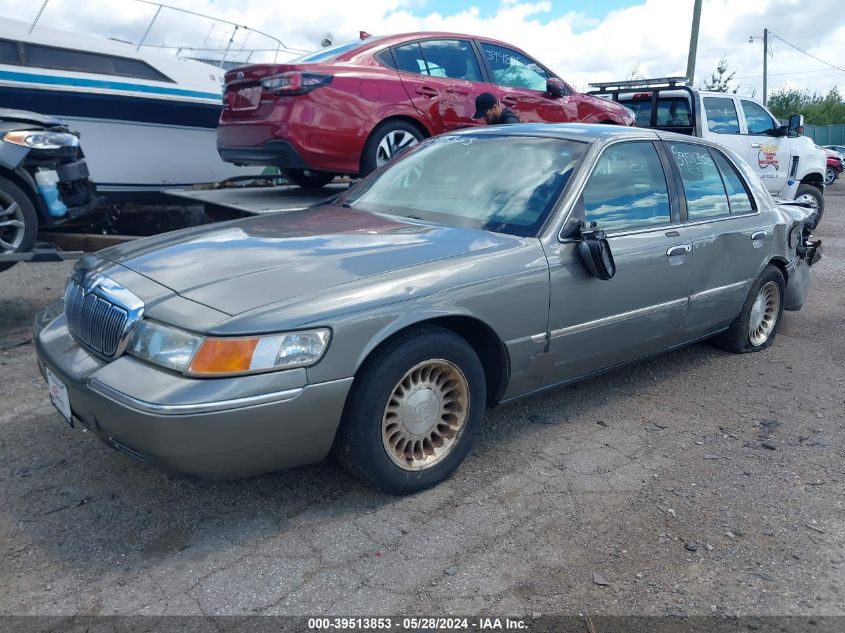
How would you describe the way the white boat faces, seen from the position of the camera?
facing away from the viewer and to the right of the viewer

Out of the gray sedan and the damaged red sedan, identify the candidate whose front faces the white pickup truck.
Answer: the damaged red sedan

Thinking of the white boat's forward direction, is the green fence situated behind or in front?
in front

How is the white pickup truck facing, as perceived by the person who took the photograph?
facing away from the viewer and to the right of the viewer

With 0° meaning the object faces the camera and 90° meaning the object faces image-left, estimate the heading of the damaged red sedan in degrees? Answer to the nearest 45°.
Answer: approximately 225°

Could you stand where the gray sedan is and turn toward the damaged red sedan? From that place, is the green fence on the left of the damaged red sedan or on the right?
right

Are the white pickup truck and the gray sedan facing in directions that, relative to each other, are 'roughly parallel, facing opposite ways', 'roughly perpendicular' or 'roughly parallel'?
roughly parallel, facing opposite ways

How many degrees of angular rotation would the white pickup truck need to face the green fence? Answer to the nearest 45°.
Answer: approximately 45° to its left

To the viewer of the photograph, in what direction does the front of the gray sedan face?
facing the viewer and to the left of the viewer

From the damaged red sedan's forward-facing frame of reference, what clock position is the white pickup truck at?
The white pickup truck is roughly at 12 o'clock from the damaged red sedan.

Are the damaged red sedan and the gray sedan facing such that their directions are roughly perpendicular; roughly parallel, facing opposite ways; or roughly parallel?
roughly parallel, facing opposite ways

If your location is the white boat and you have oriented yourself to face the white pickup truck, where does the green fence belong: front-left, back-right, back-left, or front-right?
front-left

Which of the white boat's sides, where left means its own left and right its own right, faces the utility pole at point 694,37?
front

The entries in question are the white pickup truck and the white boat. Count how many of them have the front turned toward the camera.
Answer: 0
